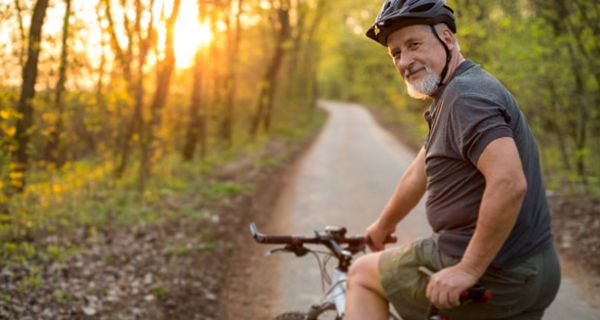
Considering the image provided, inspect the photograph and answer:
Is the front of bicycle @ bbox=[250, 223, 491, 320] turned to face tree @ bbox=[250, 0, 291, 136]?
no

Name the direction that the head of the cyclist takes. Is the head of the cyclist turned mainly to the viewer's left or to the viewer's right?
to the viewer's left
